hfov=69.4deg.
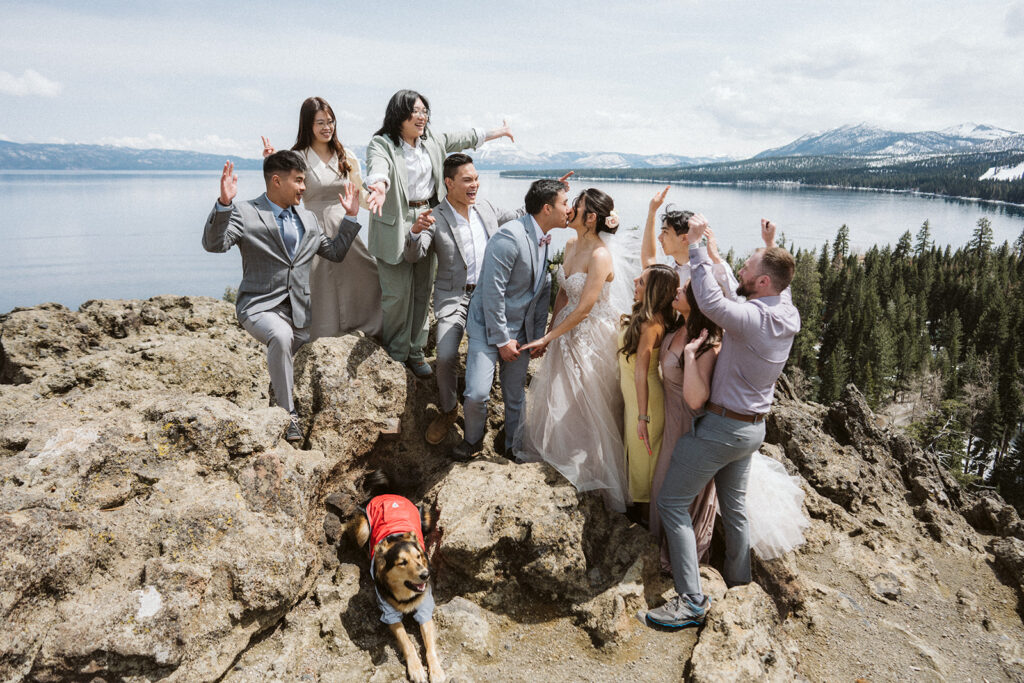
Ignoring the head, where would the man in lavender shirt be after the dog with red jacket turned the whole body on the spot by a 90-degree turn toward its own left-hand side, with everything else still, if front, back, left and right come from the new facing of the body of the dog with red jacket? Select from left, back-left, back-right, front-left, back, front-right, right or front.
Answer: front

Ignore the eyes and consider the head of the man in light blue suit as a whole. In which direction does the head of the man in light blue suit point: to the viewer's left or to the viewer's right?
to the viewer's right

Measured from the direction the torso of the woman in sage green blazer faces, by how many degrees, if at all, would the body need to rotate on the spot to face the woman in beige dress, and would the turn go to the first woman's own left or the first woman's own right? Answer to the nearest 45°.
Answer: approximately 135° to the first woman's own right

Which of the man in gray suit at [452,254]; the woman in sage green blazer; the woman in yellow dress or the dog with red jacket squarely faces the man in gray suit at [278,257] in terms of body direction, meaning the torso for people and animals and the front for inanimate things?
the woman in yellow dress

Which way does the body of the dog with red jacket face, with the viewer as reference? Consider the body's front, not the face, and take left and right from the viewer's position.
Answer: facing the viewer

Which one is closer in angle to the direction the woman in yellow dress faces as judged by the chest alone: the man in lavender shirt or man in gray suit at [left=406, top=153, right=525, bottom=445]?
the man in gray suit

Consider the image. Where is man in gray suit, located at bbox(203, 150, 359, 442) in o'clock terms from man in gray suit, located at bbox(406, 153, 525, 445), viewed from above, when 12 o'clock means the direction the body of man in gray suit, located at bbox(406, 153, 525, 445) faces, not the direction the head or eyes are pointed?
man in gray suit, located at bbox(203, 150, 359, 442) is roughly at 4 o'clock from man in gray suit, located at bbox(406, 153, 525, 445).

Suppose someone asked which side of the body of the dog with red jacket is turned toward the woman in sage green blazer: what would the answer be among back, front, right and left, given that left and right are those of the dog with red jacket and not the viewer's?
back

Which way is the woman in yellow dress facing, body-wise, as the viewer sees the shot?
to the viewer's left

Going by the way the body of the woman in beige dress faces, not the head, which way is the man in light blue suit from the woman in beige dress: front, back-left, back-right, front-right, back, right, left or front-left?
front

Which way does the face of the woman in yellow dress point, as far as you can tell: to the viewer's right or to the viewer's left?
to the viewer's left

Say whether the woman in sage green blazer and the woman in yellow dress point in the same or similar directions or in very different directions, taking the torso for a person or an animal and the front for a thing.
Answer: very different directions
